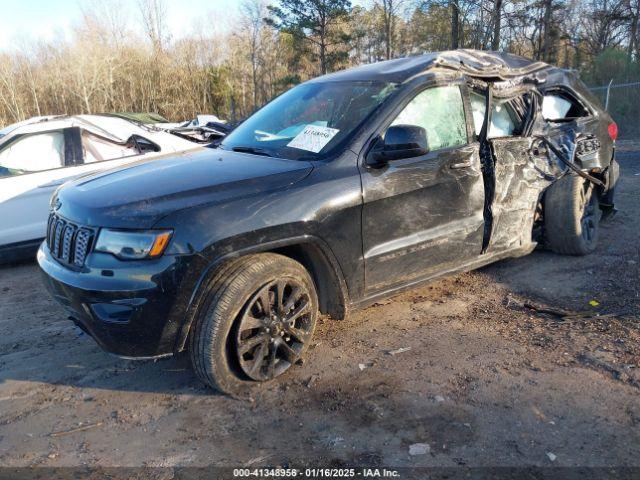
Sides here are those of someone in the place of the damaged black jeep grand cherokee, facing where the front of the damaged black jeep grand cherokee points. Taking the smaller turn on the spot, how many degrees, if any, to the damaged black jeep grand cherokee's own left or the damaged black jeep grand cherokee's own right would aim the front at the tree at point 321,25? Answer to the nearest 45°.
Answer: approximately 135° to the damaged black jeep grand cherokee's own right

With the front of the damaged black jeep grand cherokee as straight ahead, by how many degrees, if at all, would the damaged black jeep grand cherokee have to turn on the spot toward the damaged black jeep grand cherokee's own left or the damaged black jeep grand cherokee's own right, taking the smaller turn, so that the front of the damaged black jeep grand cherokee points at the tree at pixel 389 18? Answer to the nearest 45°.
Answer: approximately 135° to the damaged black jeep grand cherokee's own right

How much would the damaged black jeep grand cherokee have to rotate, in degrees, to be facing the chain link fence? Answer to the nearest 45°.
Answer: approximately 180°

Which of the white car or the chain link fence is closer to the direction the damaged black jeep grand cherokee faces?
the white car

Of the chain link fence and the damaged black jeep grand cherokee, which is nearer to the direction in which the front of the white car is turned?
the chain link fence

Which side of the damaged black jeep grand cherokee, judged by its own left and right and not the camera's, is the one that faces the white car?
right

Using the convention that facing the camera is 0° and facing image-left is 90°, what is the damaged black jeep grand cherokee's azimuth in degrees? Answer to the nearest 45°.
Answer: approximately 45°

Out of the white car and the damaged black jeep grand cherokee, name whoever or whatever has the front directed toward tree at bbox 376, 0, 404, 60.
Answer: the white car

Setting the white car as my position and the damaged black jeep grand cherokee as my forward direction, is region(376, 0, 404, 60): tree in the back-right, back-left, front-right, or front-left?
back-left

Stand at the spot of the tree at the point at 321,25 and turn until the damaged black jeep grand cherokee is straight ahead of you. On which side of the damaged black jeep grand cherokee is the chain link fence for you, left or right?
left

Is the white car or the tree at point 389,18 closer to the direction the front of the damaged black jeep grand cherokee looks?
the white car

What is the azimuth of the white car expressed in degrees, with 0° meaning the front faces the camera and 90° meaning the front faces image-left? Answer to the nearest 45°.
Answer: approximately 225°
